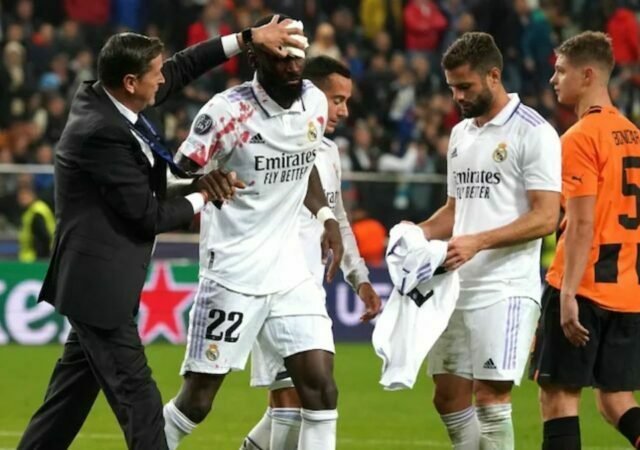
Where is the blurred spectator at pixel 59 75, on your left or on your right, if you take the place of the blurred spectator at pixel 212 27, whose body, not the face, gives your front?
on your right

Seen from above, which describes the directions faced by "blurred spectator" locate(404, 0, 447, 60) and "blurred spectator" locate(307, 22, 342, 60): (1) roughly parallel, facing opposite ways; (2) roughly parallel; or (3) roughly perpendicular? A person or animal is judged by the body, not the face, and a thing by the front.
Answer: roughly parallel

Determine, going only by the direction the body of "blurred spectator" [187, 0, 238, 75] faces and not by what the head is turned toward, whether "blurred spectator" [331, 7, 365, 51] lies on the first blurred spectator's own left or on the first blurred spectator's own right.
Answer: on the first blurred spectator's own left

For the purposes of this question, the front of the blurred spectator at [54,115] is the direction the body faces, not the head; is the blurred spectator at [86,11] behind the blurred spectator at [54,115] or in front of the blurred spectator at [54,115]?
behind

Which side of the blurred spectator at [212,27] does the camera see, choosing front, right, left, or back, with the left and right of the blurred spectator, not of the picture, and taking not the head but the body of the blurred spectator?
front

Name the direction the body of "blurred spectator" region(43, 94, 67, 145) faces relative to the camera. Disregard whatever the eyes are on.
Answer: toward the camera

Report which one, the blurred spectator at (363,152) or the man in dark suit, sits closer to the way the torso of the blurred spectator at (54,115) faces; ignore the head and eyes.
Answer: the man in dark suit

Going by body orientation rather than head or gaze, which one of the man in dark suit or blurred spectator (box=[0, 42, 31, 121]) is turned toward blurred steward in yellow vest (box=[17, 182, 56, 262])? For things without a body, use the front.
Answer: blurred spectator (box=[0, 42, 31, 121])

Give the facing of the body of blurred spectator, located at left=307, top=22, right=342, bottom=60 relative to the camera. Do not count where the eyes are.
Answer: toward the camera

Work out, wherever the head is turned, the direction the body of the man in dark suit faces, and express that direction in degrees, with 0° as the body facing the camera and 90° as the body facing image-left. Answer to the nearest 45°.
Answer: approximately 270°

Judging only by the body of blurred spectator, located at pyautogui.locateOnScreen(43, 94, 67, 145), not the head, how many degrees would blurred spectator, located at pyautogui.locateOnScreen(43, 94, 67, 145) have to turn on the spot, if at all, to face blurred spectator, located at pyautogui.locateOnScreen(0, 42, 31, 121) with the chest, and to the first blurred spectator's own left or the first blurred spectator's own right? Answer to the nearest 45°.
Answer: approximately 135° to the first blurred spectator's own right
